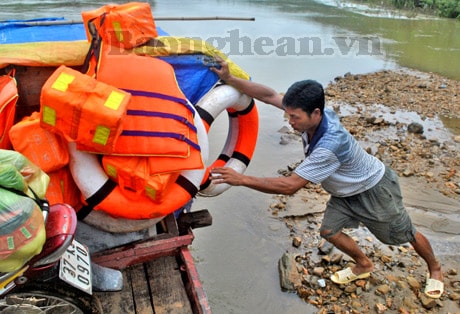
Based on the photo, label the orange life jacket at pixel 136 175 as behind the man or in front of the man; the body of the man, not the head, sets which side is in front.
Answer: in front

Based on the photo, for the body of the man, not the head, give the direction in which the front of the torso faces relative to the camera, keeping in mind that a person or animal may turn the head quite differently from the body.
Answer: to the viewer's left

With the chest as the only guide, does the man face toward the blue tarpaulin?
yes

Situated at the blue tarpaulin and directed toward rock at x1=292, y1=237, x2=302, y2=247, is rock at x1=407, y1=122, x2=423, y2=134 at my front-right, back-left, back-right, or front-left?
front-left

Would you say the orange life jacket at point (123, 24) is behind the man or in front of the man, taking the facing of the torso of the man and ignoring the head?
in front

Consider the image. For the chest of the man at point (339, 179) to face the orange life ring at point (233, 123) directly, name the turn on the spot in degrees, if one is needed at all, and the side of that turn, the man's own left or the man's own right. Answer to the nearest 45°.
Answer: approximately 45° to the man's own right

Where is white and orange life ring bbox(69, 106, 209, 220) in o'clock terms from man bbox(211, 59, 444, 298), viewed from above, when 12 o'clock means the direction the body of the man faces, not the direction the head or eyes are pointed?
The white and orange life ring is roughly at 11 o'clock from the man.

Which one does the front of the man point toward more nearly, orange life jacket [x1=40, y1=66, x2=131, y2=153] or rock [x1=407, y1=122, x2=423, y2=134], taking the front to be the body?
the orange life jacket
